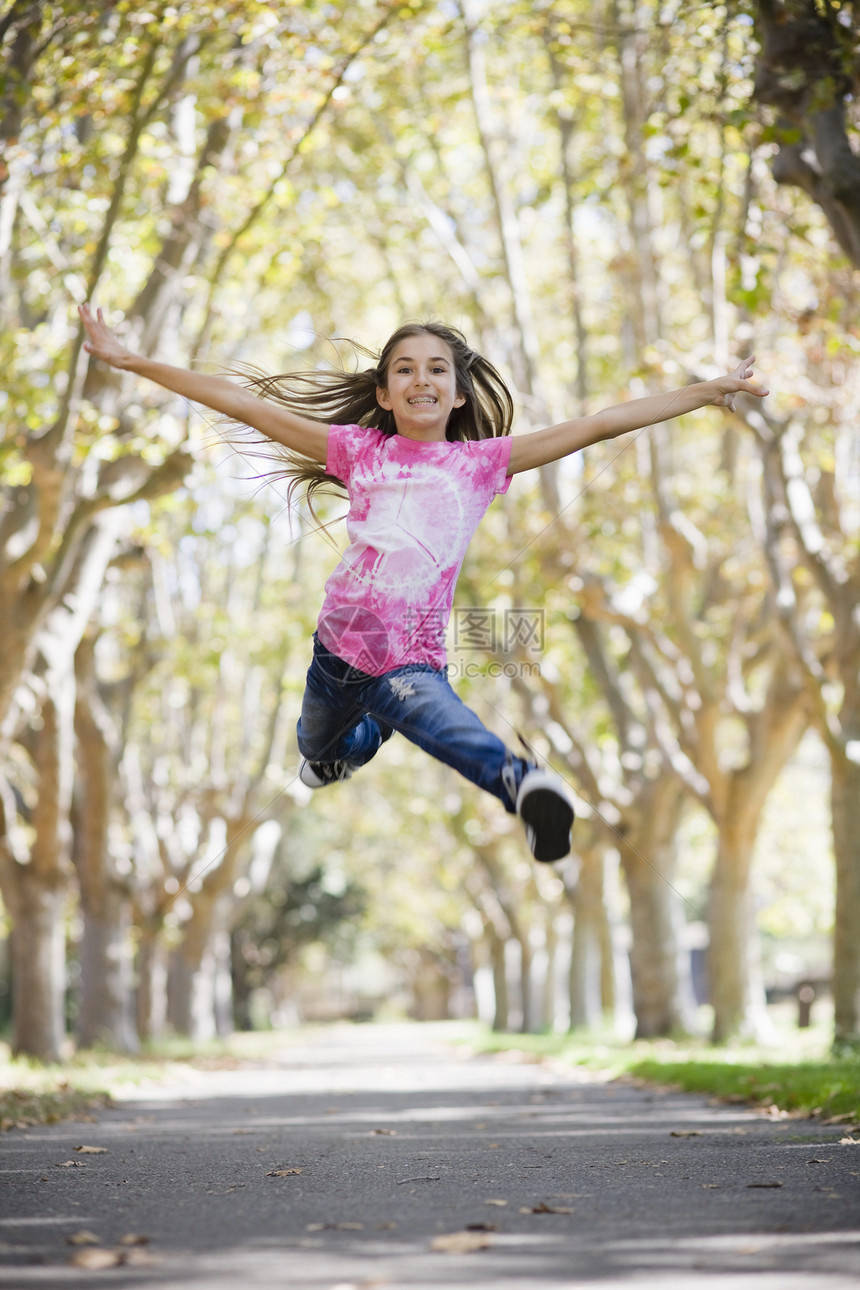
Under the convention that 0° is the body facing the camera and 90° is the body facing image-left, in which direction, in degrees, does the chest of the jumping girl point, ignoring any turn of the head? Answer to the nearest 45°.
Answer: approximately 0°
